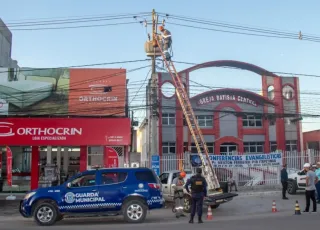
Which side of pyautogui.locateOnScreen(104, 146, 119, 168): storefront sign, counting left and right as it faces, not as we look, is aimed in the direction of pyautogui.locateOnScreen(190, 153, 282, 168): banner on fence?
left

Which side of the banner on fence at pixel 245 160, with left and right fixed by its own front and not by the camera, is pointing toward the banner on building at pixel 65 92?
right

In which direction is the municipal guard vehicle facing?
to the viewer's left

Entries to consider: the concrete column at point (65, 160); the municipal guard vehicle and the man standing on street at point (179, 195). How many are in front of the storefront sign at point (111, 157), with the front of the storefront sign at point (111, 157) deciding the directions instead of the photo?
2

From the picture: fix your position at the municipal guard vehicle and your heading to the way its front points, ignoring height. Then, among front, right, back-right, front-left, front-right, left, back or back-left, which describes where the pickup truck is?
back-right

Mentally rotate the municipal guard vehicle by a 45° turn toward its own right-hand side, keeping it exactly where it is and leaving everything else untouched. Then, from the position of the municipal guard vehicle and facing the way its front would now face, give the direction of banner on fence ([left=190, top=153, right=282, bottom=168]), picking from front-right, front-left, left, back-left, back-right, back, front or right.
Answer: right
